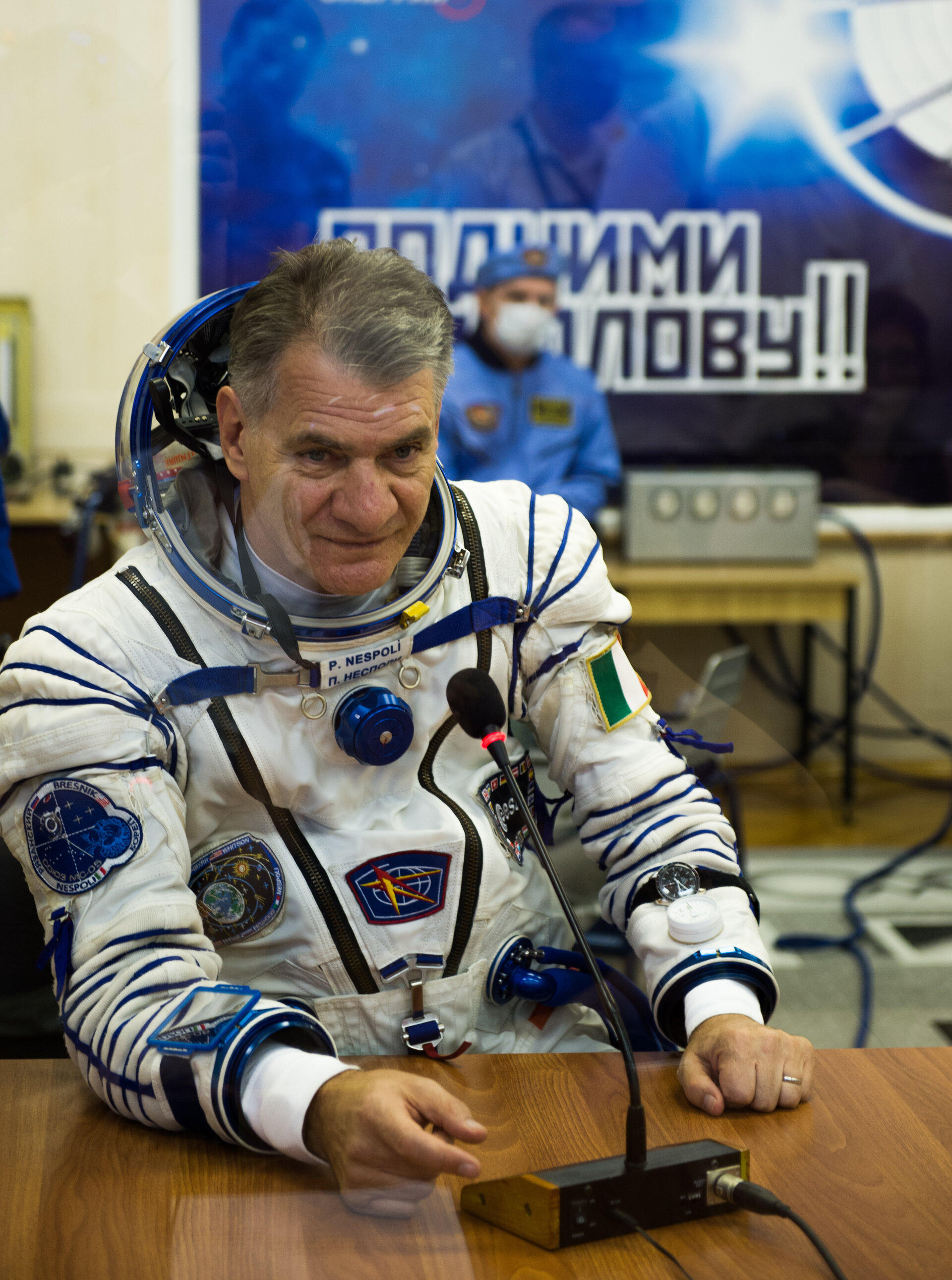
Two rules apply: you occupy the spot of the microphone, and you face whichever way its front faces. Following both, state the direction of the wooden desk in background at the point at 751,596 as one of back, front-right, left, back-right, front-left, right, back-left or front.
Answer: front-right

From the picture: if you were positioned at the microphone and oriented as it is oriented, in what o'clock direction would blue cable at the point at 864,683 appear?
The blue cable is roughly at 2 o'clock from the microphone.

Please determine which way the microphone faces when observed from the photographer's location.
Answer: facing away from the viewer and to the left of the viewer

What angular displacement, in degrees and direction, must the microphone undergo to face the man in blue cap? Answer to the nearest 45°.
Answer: approximately 45° to its right

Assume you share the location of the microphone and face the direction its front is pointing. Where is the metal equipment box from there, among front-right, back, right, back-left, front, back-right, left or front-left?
front-right

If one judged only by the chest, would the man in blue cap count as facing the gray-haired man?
yes

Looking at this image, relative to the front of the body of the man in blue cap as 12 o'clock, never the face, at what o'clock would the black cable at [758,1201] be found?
The black cable is roughly at 12 o'clock from the man in blue cap.

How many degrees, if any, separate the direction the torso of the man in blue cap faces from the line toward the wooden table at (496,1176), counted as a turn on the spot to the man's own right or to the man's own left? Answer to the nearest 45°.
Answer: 0° — they already face it

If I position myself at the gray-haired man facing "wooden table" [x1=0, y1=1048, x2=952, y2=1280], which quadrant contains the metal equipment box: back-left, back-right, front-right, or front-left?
back-left

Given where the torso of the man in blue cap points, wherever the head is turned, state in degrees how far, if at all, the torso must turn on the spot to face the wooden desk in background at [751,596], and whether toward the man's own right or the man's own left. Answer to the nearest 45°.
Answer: approximately 135° to the man's own left

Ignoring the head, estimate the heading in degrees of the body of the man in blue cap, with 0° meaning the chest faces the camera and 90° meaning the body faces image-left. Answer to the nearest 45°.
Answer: approximately 0°

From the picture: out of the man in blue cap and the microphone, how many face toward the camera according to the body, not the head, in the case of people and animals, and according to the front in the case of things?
1
